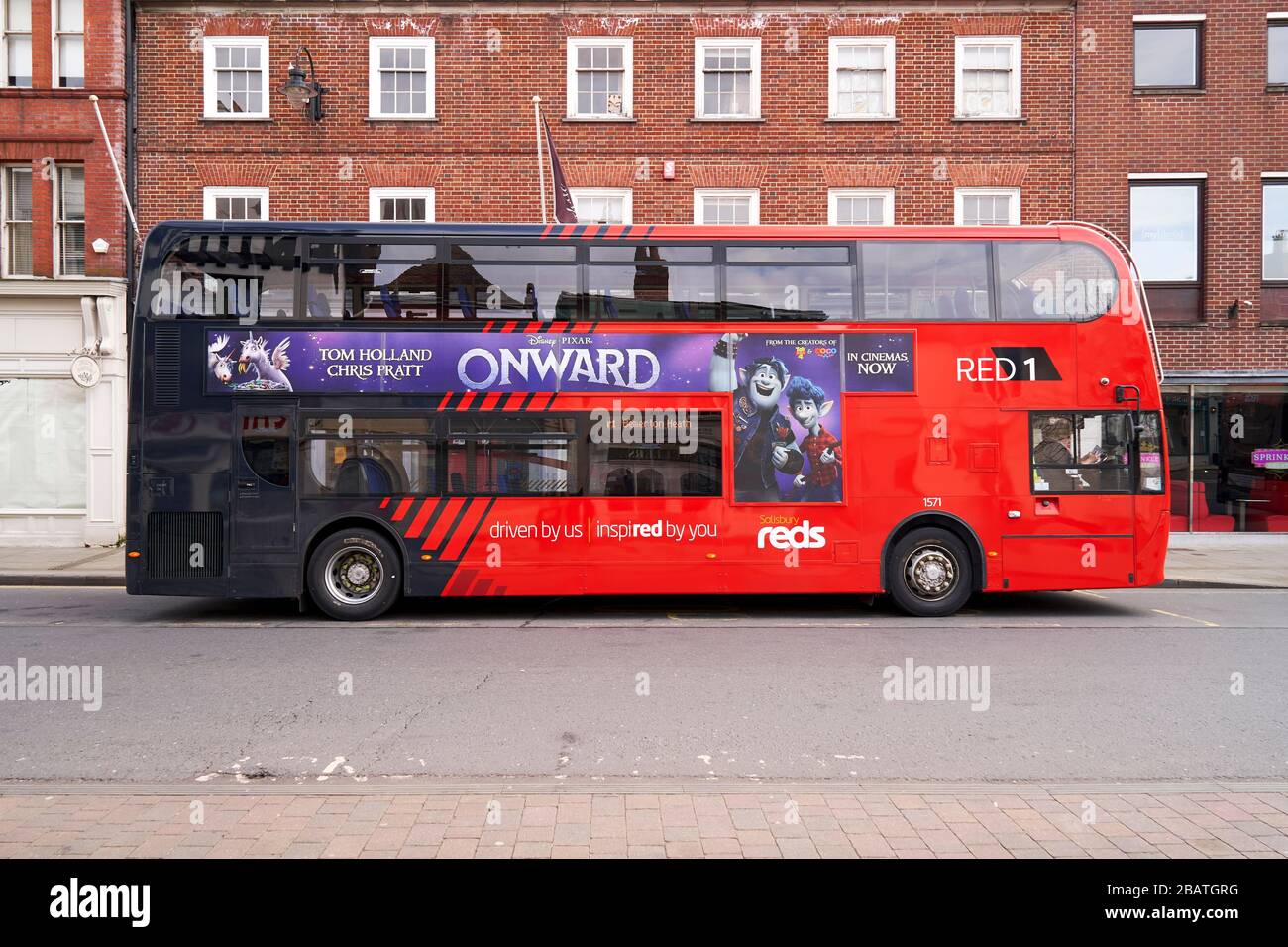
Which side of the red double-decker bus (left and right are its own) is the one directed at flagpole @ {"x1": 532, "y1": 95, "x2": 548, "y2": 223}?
left

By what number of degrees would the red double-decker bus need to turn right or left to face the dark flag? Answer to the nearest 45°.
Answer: approximately 90° to its left

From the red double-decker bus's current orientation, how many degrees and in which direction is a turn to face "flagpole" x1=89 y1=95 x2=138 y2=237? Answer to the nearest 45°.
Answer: approximately 135° to its left

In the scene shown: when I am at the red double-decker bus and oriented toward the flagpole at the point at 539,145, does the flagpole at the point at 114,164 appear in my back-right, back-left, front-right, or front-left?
front-left

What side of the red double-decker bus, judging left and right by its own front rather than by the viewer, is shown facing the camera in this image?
right
